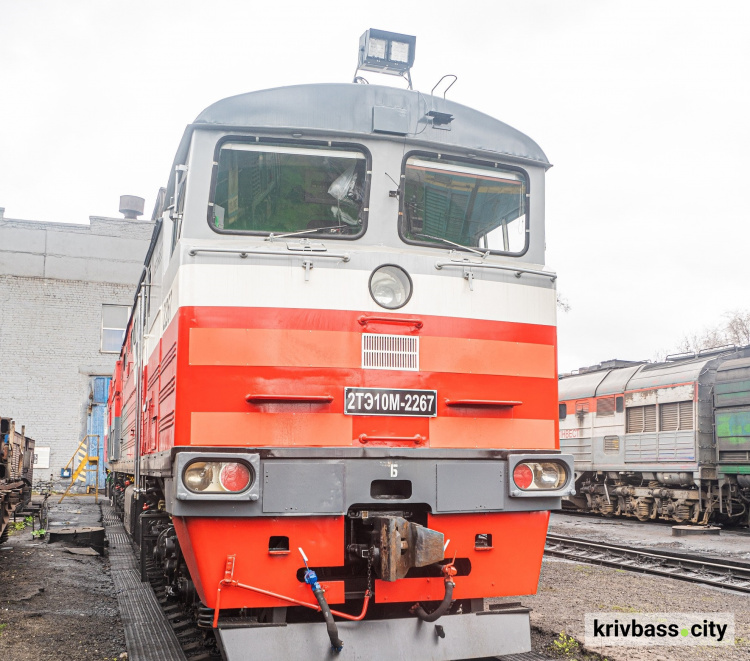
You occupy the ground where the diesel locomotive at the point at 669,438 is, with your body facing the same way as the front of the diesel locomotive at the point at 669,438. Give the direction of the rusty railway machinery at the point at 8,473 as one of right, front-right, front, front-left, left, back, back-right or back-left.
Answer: left

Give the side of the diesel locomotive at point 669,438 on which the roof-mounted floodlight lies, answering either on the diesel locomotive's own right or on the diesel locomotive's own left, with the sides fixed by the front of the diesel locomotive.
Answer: on the diesel locomotive's own left

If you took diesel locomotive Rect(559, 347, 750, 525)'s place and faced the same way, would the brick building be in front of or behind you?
in front

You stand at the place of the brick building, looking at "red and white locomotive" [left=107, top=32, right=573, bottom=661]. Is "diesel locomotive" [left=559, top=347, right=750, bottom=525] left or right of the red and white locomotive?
left

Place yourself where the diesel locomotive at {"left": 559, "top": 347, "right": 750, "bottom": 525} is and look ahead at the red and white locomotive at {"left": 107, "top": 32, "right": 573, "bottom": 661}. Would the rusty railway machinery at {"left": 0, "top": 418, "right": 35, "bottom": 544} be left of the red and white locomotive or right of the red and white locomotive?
right

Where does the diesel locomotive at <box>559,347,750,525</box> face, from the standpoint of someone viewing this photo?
facing away from the viewer and to the left of the viewer

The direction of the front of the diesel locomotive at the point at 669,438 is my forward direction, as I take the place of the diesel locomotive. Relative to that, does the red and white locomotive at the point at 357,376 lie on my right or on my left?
on my left
